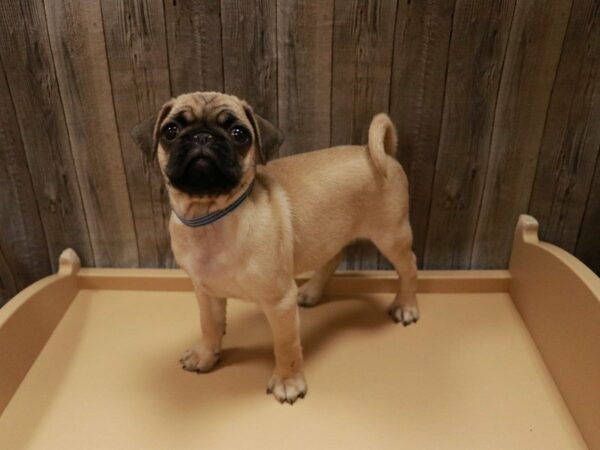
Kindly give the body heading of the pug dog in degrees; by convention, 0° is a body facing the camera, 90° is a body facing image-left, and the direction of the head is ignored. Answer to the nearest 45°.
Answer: approximately 45°
